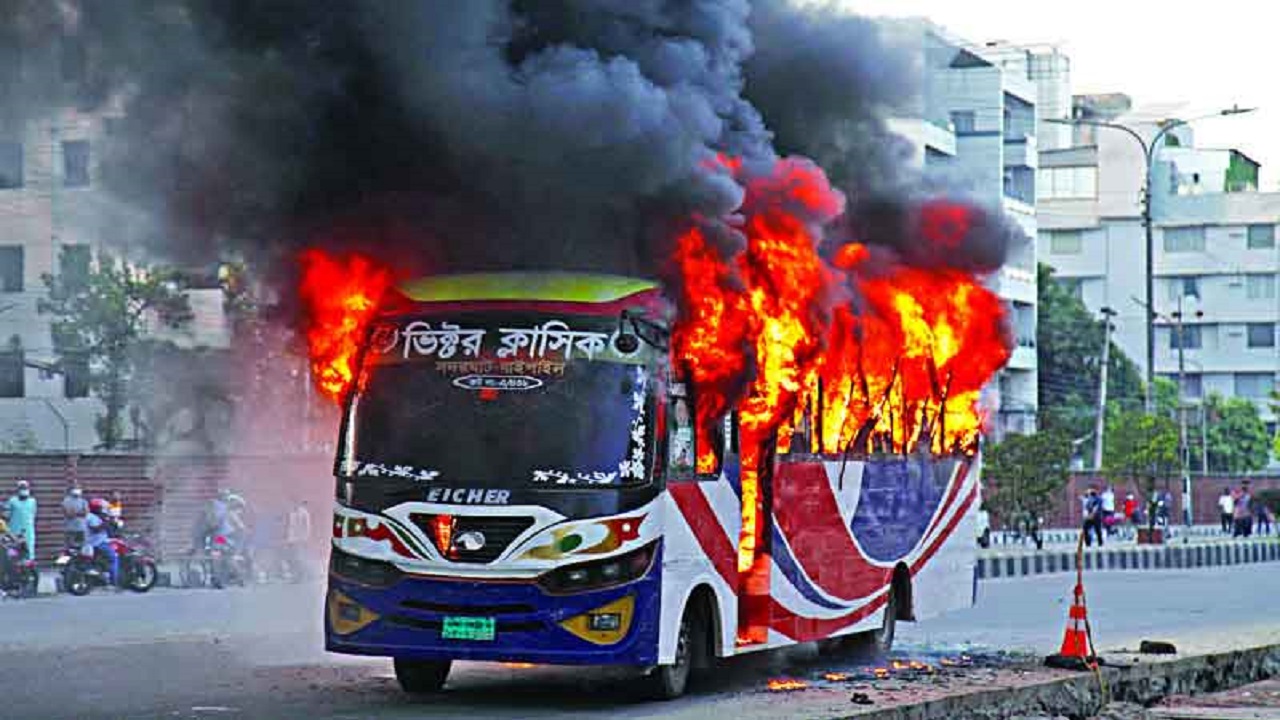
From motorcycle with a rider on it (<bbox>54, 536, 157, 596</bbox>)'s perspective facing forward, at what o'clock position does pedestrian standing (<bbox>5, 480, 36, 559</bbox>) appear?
The pedestrian standing is roughly at 7 o'clock from the motorcycle with a rider on it.

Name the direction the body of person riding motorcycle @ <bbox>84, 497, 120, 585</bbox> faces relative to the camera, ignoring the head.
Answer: to the viewer's right

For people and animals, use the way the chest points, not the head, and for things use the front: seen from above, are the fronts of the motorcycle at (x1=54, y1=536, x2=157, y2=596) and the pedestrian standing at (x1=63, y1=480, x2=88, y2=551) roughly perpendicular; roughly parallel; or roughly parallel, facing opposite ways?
roughly perpendicular

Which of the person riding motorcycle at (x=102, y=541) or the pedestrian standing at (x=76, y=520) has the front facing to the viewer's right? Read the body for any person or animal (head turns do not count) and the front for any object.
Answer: the person riding motorcycle

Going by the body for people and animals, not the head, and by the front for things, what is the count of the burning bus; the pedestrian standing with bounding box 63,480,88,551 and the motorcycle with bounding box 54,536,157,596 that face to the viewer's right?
1

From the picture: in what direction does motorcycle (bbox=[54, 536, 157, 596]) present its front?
to the viewer's right

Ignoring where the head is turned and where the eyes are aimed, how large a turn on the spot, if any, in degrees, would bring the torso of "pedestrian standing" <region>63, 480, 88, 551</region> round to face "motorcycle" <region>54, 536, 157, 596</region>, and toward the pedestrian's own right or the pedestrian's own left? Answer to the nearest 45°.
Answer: approximately 45° to the pedestrian's own left

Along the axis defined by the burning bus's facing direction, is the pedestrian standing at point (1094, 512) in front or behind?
behind

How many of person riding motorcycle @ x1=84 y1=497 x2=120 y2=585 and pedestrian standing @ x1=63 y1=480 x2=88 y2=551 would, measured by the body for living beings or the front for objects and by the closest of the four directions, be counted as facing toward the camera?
1

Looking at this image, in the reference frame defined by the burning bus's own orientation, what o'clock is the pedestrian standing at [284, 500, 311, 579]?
The pedestrian standing is roughly at 4 o'clock from the burning bus.
